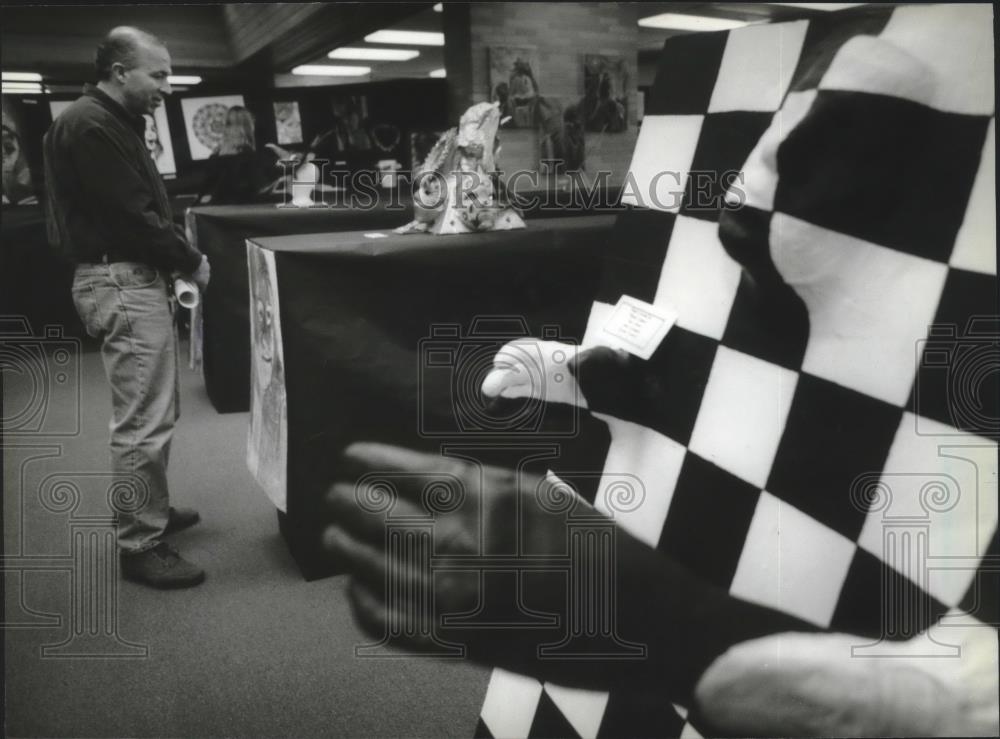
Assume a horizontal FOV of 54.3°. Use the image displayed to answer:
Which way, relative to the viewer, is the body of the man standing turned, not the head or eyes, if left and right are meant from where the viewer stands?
facing to the right of the viewer

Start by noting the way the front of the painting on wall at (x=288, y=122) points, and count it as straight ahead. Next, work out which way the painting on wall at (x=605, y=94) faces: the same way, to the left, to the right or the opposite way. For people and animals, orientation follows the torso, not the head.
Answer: the same way

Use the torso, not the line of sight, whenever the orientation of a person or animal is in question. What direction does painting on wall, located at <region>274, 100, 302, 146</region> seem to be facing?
toward the camera

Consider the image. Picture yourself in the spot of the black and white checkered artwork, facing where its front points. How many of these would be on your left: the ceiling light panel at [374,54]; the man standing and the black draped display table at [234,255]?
0

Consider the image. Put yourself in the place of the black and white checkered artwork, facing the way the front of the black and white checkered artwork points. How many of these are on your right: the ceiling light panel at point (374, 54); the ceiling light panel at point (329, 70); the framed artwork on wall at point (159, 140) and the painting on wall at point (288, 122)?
4

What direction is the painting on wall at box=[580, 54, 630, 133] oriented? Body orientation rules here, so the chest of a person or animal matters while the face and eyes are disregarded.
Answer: toward the camera

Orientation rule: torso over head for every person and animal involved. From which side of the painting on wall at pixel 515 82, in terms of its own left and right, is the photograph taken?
front

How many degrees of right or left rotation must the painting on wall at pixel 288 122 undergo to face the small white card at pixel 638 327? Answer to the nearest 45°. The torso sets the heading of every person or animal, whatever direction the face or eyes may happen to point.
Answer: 0° — it already faces it

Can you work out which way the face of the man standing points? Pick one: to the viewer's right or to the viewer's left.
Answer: to the viewer's right

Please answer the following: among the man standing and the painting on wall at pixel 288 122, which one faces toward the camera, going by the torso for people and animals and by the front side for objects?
the painting on wall

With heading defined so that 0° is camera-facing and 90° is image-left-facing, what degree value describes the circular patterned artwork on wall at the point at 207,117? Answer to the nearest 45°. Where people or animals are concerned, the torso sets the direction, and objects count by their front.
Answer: approximately 0°

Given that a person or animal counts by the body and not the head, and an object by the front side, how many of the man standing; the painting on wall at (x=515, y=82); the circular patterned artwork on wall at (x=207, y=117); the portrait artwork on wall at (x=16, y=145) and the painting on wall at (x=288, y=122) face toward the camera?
4
